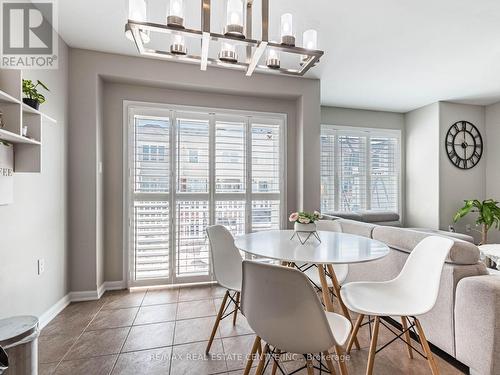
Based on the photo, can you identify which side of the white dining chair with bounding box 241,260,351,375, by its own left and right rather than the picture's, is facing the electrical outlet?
left

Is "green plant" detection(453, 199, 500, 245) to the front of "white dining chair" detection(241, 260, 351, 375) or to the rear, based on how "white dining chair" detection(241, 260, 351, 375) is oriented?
to the front

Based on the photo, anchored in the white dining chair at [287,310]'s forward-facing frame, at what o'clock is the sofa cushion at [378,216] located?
The sofa cushion is roughly at 11 o'clock from the white dining chair.

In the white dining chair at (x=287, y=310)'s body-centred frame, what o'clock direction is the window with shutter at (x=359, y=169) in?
The window with shutter is roughly at 11 o'clock from the white dining chair.

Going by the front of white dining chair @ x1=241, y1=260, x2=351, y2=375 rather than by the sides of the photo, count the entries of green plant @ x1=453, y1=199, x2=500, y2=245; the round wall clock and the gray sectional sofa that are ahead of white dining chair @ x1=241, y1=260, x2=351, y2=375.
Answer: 3

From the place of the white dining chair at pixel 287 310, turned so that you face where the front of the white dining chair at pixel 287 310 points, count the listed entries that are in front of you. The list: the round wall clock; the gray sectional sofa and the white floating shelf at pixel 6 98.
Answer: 2

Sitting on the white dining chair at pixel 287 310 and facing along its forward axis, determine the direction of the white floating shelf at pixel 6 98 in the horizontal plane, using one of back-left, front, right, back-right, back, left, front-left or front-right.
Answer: back-left

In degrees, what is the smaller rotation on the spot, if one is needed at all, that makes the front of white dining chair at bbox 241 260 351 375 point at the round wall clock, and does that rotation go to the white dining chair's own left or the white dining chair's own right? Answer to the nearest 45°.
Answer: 0° — it already faces it

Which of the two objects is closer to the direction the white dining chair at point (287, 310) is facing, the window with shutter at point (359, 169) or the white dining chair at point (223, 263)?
the window with shutter

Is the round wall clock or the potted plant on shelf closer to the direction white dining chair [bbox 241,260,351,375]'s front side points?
the round wall clock

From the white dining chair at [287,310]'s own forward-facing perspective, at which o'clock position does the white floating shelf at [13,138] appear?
The white floating shelf is roughly at 8 o'clock from the white dining chair.

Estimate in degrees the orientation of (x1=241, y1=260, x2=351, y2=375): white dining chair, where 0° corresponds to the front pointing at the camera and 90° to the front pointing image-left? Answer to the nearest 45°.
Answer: approximately 225°

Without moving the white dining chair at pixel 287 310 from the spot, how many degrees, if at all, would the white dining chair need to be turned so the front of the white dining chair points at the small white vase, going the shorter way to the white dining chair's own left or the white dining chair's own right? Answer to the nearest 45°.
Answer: approximately 45° to the white dining chair's own left
